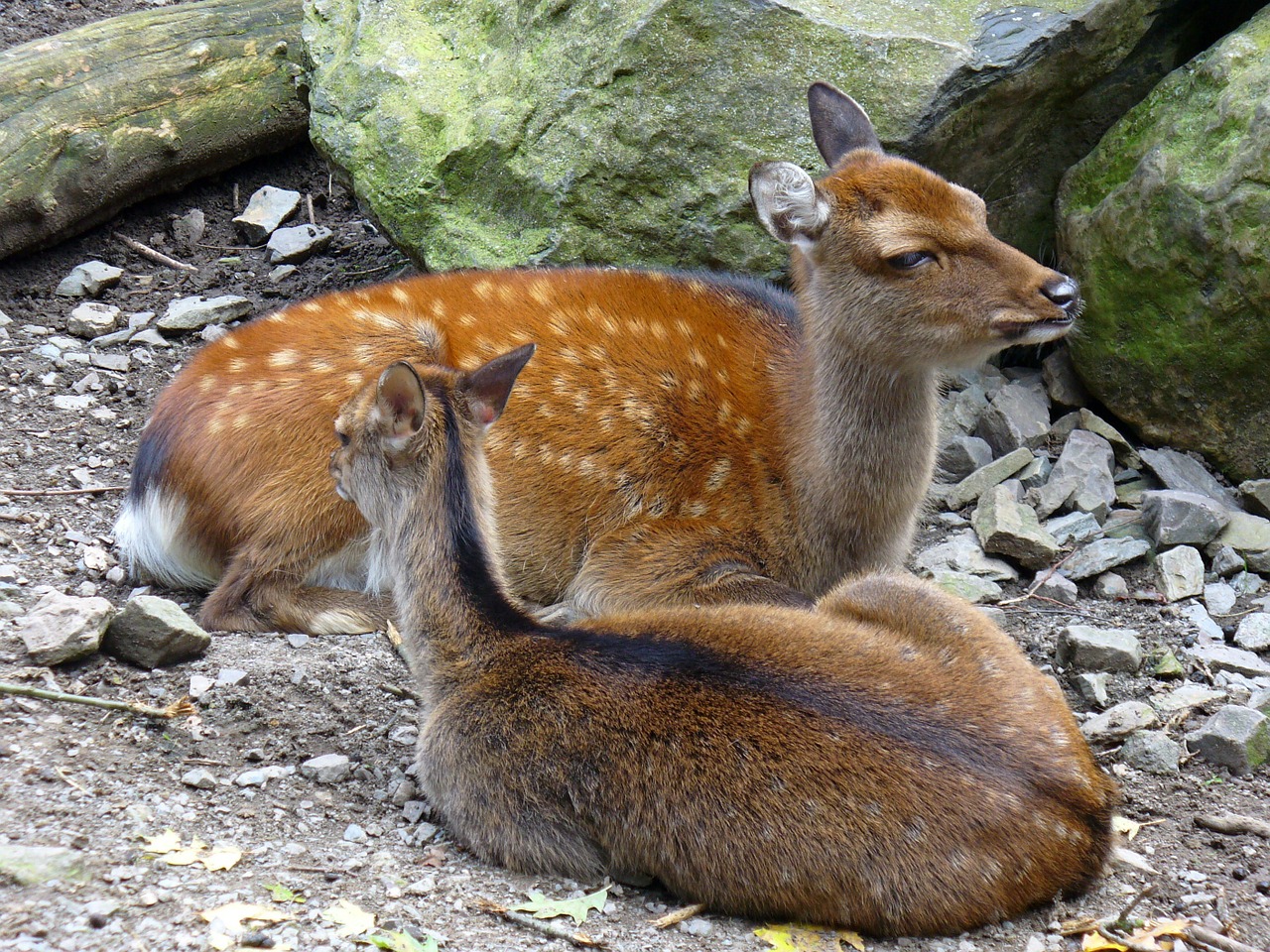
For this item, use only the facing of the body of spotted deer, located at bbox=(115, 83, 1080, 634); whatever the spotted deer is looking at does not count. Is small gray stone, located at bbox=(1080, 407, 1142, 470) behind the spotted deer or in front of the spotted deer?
in front

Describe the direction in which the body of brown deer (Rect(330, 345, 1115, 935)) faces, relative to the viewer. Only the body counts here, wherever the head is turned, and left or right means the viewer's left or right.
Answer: facing away from the viewer and to the left of the viewer

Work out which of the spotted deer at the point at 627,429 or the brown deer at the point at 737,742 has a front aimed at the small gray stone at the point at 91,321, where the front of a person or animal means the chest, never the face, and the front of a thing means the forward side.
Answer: the brown deer

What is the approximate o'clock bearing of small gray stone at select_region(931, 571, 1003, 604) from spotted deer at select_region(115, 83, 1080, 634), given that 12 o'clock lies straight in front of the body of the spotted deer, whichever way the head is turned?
The small gray stone is roughly at 12 o'clock from the spotted deer.

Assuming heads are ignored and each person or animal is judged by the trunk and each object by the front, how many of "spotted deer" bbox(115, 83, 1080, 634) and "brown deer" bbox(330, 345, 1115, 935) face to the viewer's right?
1

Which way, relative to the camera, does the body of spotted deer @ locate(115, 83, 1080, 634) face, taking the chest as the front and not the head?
to the viewer's right

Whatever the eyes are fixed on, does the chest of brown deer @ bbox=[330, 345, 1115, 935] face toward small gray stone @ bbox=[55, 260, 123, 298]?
yes

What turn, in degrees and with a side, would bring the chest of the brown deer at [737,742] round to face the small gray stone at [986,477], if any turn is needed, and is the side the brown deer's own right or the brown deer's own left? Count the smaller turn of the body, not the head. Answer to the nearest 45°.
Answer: approximately 45° to the brown deer's own right

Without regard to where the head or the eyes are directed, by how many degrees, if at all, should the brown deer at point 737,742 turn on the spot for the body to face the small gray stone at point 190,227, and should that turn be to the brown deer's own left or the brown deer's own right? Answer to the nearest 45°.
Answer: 0° — it already faces it

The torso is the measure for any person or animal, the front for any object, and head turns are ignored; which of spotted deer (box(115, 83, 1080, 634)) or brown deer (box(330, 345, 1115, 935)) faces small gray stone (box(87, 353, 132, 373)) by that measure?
the brown deer

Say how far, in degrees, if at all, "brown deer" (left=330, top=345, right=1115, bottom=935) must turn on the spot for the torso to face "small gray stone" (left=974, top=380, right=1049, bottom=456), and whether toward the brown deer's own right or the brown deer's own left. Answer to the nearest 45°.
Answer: approximately 45° to the brown deer's own right

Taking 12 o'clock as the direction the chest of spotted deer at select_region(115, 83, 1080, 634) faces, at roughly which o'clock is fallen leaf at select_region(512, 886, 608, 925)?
The fallen leaf is roughly at 3 o'clock from the spotted deer.

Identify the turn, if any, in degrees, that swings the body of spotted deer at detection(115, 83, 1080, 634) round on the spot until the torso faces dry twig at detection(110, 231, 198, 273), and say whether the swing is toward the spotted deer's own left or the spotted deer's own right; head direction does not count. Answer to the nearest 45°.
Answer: approximately 135° to the spotted deer's own left

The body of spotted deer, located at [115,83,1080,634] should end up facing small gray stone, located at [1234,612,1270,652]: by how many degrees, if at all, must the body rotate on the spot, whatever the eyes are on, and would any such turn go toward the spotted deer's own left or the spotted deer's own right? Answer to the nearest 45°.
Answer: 0° — it already faces it

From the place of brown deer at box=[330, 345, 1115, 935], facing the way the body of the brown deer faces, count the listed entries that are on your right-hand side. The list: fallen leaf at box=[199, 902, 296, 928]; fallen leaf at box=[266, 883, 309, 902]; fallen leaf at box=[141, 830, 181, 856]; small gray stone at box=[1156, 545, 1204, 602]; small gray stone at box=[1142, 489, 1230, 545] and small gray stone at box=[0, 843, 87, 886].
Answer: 2

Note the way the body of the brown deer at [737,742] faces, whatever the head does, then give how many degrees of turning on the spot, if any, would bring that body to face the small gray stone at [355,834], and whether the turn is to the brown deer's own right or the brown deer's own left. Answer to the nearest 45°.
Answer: approximately 45° to the brown deer's own left
